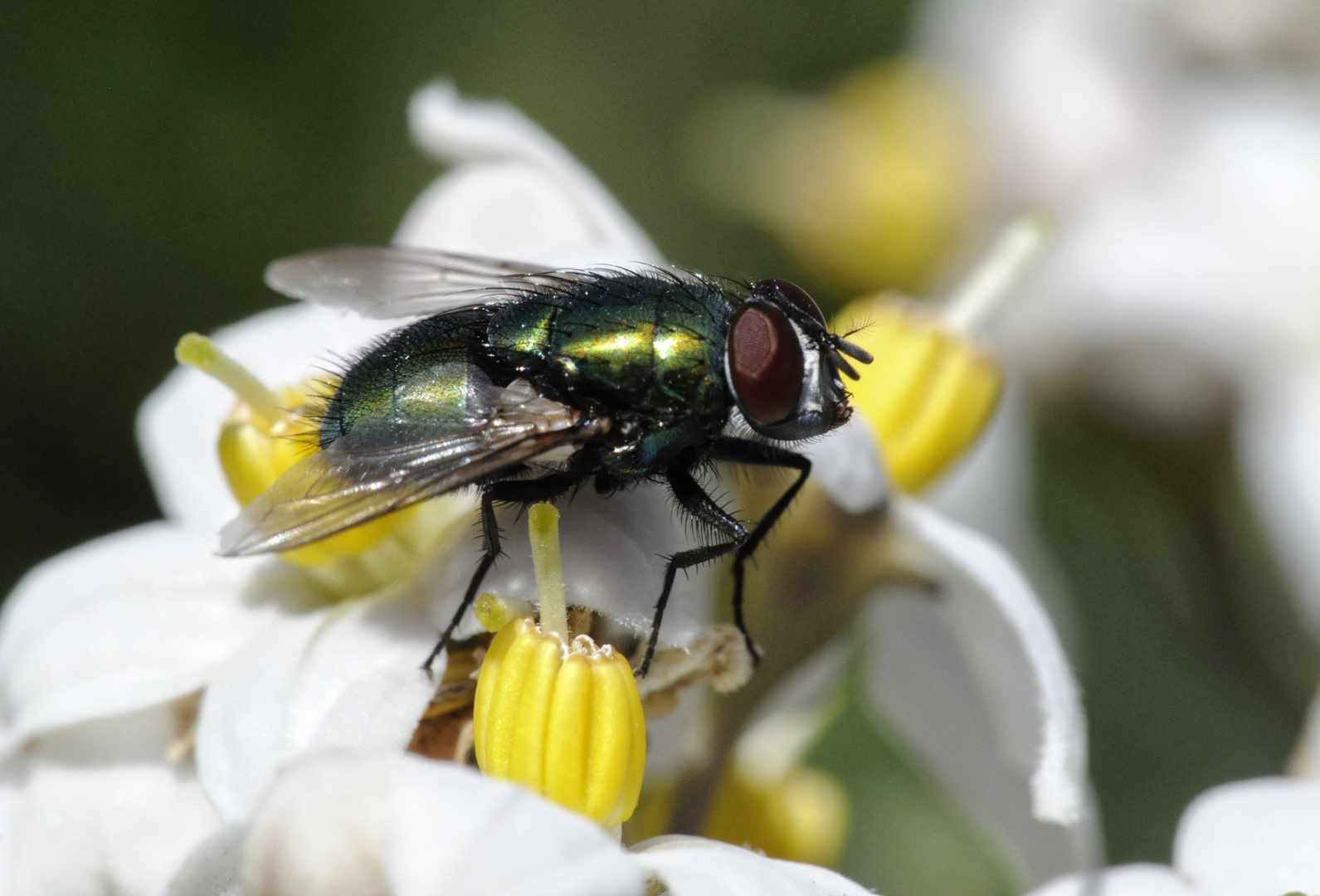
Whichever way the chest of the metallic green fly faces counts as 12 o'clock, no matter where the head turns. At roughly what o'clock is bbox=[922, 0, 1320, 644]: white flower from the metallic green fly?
The white flower is roughly at 10 o'clock from the metallic green fly.

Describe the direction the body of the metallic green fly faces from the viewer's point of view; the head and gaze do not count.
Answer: to the viewer's right
